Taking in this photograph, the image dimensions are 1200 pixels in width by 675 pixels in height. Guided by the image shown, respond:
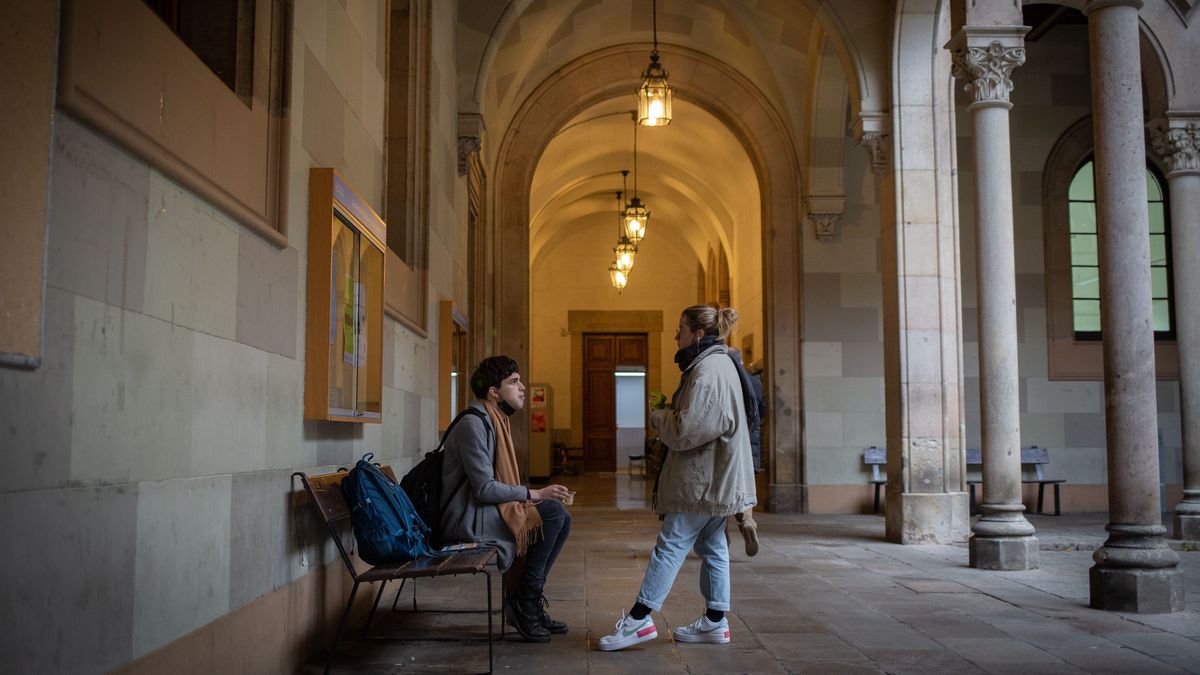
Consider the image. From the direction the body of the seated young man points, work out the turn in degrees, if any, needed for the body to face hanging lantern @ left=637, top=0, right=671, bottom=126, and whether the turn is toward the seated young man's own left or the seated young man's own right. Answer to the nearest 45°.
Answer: approximately 90° to the seated young man's own left

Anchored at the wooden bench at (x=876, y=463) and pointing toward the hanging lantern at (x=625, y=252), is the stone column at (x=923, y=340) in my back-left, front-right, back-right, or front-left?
back-left

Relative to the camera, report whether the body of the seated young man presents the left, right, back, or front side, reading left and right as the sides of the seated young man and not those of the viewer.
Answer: right

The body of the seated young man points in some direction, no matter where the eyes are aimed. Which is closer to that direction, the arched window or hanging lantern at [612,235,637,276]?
the arched window

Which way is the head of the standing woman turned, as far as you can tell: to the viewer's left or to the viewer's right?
to the viewer's left

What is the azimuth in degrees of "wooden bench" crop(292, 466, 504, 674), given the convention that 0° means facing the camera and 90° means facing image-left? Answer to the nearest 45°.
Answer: approximately 270°

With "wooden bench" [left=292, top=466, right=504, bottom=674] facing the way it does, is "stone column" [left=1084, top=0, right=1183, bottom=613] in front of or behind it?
in front

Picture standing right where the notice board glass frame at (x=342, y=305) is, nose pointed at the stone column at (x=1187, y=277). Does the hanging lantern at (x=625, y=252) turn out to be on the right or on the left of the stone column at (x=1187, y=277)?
left

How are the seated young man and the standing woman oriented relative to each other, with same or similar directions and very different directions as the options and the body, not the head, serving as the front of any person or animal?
very different directions

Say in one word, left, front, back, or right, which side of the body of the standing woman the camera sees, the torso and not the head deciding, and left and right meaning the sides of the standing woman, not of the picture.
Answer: left

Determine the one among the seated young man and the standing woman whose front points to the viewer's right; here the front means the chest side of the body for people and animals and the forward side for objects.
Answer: the seated young man

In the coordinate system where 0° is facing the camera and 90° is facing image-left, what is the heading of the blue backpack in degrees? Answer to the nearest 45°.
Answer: approximately 270°
